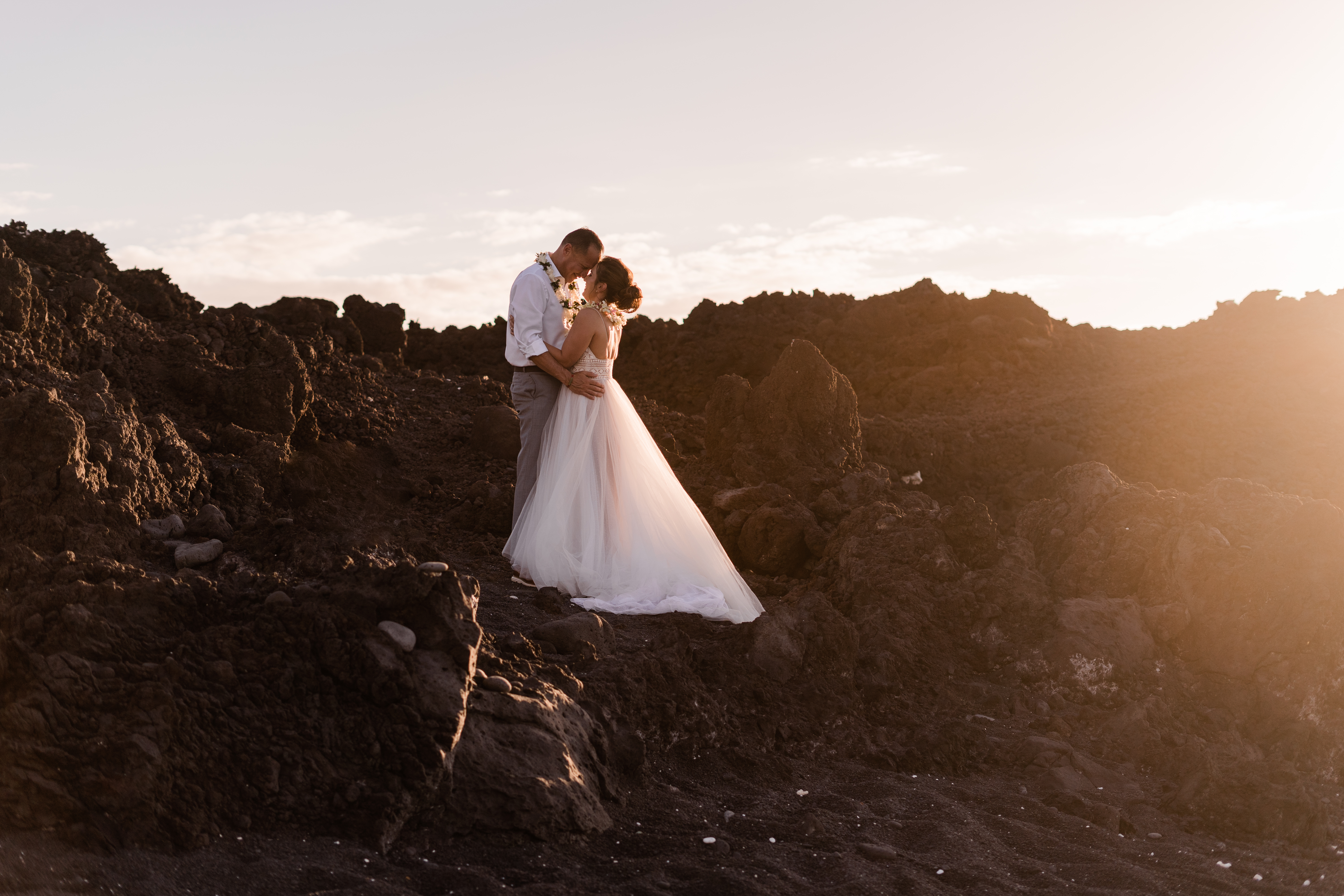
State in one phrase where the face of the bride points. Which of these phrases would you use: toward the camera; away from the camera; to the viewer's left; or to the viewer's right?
to the viewer's left

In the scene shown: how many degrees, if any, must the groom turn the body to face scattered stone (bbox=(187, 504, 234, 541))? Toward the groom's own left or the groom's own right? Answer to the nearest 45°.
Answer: approximately 180°

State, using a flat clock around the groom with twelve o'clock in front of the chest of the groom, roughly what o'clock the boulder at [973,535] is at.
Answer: The boulder is roughly at 12 o'clock from the groom.

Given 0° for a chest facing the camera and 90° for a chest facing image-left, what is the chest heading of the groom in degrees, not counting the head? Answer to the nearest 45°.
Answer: approximately 270°

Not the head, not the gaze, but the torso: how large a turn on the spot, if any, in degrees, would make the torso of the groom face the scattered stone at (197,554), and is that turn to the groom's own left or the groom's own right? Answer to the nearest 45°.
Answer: approximately 135° to the groom's own right

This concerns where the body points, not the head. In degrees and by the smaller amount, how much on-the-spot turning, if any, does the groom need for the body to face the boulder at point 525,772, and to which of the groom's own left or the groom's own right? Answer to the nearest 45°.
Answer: approximately 90° to the groom's own right

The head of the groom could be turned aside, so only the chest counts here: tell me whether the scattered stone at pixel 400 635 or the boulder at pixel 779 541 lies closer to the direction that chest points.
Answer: the boulder

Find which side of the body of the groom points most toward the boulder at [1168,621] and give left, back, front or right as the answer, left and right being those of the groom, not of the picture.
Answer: front

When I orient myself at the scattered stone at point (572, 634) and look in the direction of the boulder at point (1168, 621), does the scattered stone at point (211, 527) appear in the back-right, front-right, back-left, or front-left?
back-left

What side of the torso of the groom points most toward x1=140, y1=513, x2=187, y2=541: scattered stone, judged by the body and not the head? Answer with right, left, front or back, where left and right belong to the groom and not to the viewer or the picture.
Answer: back

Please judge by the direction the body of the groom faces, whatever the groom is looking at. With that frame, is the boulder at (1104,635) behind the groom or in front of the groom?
in front

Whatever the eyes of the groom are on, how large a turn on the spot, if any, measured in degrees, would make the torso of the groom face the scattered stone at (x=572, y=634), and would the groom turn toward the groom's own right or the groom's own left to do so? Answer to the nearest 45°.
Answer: approximately 90° to the groom's own right

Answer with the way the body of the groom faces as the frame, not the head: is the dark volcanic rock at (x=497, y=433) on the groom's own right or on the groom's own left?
on the groom's own left

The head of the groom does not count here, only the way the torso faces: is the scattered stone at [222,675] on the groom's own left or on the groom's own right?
on the groom's own right
